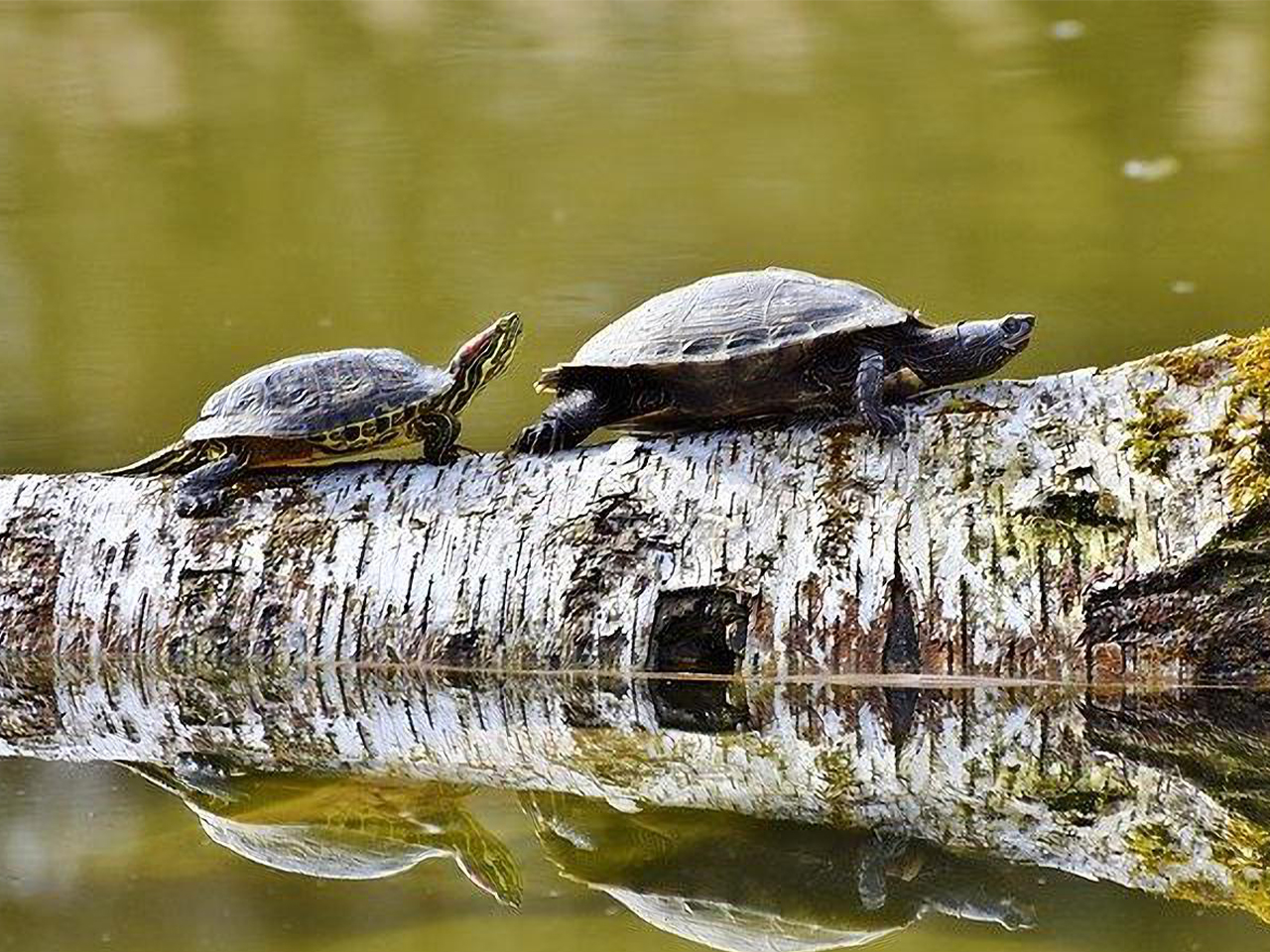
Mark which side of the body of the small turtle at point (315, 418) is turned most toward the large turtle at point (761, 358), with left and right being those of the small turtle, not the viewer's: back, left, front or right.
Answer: front

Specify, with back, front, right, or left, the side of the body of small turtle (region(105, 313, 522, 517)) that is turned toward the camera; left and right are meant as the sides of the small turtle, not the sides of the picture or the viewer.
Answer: right

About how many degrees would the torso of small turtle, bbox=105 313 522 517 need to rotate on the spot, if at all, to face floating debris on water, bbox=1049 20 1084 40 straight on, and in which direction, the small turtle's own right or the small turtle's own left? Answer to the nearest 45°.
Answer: approximately 45° to the small turtle's own left

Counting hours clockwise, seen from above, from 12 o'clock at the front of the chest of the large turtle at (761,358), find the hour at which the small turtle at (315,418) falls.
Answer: The small turtle is roughly at 6 o'clock from the large turtle.

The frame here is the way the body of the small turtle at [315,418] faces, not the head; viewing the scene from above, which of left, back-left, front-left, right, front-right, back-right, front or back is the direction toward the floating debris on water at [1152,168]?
front-left

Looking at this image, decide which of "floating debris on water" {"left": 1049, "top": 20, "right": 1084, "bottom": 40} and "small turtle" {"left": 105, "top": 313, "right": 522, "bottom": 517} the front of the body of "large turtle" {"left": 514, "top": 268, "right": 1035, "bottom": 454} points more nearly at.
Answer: the floating debris on water

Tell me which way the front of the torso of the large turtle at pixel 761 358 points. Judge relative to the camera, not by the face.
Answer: to the viewer's right

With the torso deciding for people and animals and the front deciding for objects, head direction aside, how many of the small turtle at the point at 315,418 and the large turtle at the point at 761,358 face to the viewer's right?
2

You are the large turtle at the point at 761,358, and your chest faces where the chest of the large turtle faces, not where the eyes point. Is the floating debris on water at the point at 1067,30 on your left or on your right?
on your left
